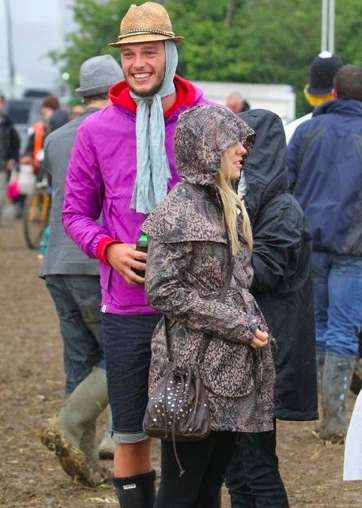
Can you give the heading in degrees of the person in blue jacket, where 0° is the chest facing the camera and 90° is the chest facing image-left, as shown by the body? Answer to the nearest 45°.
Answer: approximately 180°

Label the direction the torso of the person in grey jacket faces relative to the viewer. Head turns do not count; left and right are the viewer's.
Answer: facing away from the viewer and to the right of the viewer

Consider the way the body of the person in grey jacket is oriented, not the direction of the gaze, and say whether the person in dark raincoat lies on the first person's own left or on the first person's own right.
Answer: on the first person's own right

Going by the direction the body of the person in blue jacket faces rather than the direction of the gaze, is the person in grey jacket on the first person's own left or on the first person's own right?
on the first person's own left
